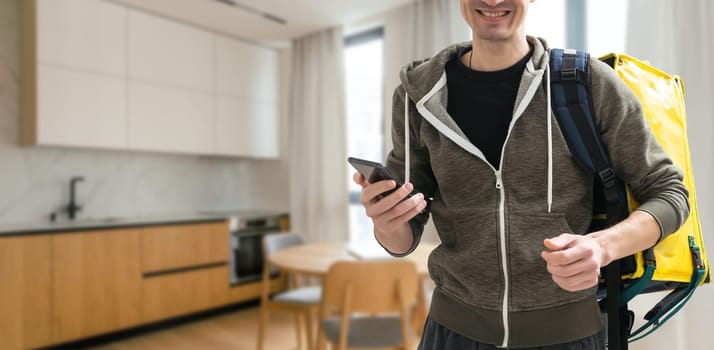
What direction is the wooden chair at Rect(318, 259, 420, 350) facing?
away from the camera

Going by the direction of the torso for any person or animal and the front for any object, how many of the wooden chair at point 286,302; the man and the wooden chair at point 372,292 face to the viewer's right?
1

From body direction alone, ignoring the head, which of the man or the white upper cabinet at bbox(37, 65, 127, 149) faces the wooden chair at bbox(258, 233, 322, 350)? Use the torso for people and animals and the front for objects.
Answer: the white upper cabinet

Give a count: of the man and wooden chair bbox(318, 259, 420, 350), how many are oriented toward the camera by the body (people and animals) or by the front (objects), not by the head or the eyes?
1

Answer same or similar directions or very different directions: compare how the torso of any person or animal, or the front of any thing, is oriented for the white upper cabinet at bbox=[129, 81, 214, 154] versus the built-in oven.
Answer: same or similar directions

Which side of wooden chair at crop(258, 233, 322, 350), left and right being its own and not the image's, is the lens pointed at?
right

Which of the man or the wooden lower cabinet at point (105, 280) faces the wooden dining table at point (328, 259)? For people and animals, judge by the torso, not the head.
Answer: the wooden lower cabinet

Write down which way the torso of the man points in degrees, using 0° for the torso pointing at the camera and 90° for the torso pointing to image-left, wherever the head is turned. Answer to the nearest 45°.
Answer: approximately 0°

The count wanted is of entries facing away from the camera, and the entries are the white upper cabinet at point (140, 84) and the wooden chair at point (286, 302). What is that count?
0

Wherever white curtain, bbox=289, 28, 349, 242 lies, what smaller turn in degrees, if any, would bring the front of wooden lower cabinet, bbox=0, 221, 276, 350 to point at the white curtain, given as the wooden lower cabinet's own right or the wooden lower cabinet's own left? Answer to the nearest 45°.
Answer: approximately 45° to the wooden lower cabinet's own left

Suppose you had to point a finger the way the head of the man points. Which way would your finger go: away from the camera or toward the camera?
toward the camera

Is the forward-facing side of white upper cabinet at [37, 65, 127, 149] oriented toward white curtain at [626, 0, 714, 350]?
yes

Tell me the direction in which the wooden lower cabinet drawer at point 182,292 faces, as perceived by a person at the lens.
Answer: facing the viewer and to the right of the viewer

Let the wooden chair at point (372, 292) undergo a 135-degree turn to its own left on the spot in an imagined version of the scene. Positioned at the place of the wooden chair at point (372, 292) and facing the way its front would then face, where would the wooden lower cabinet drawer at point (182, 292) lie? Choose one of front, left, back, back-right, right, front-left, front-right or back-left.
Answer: right

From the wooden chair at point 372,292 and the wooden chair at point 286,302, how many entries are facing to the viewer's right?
1

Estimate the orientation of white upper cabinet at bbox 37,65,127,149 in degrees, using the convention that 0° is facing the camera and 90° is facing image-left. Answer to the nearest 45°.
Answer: approximately 315°
